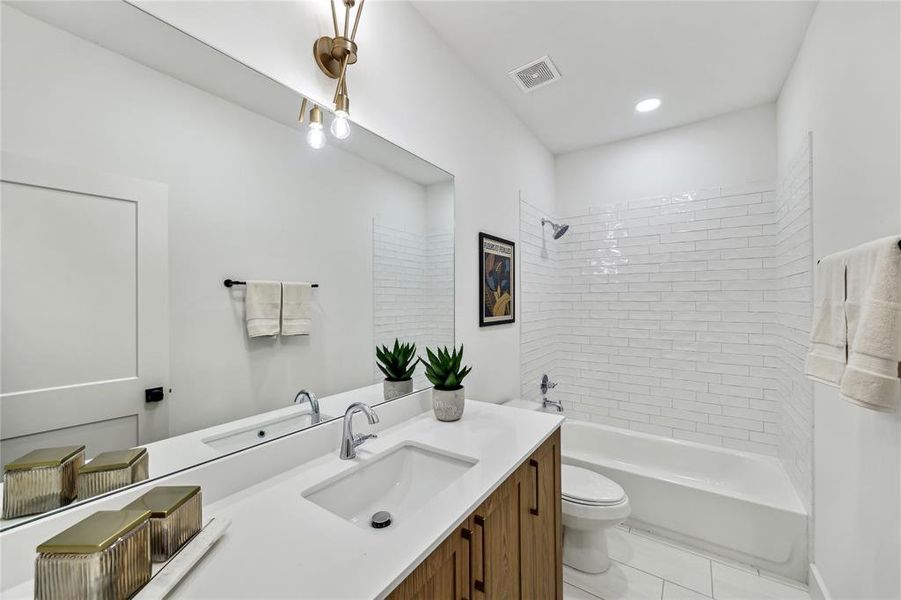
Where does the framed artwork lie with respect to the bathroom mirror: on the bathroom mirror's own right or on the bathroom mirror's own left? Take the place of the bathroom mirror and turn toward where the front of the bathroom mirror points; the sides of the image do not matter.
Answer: on the bathroom mirror's own left

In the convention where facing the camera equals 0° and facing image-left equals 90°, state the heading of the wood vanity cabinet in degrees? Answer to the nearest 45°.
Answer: approximately 270°

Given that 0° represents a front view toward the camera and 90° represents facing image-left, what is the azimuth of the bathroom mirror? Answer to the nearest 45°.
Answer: approximately 315°
